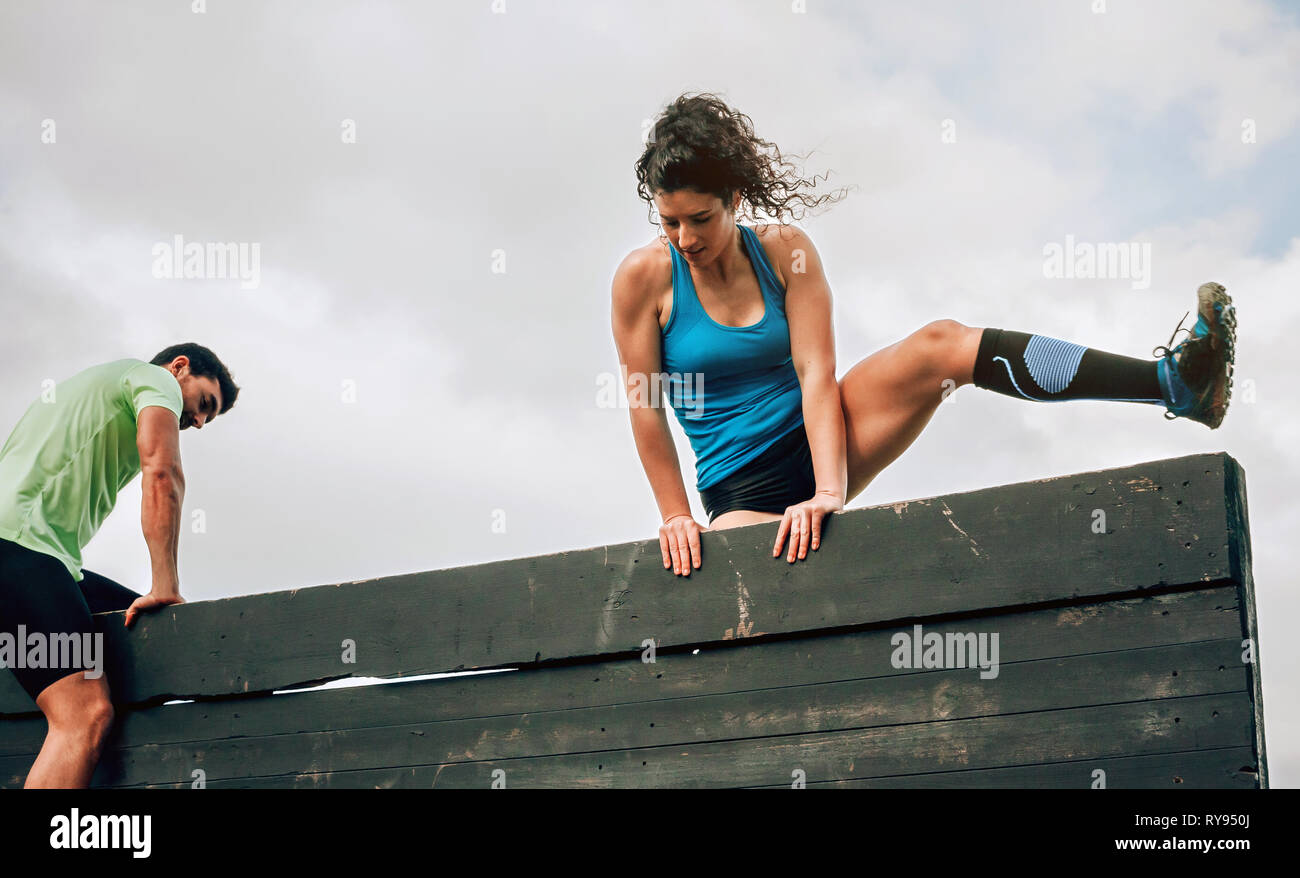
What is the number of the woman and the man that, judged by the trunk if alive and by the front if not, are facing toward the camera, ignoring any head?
1

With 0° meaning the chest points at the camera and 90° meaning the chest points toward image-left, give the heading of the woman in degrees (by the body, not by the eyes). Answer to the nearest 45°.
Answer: approximately 0°

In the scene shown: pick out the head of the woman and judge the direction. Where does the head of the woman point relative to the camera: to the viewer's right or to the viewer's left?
to the viewer's left

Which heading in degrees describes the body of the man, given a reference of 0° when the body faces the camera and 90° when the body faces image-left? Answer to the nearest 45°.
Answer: approximately 270°

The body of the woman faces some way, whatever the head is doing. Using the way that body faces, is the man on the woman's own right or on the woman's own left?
on the woman's own right

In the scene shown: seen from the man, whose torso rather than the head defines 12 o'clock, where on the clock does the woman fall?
The woman is roughly at 1 o'clock from the man.
